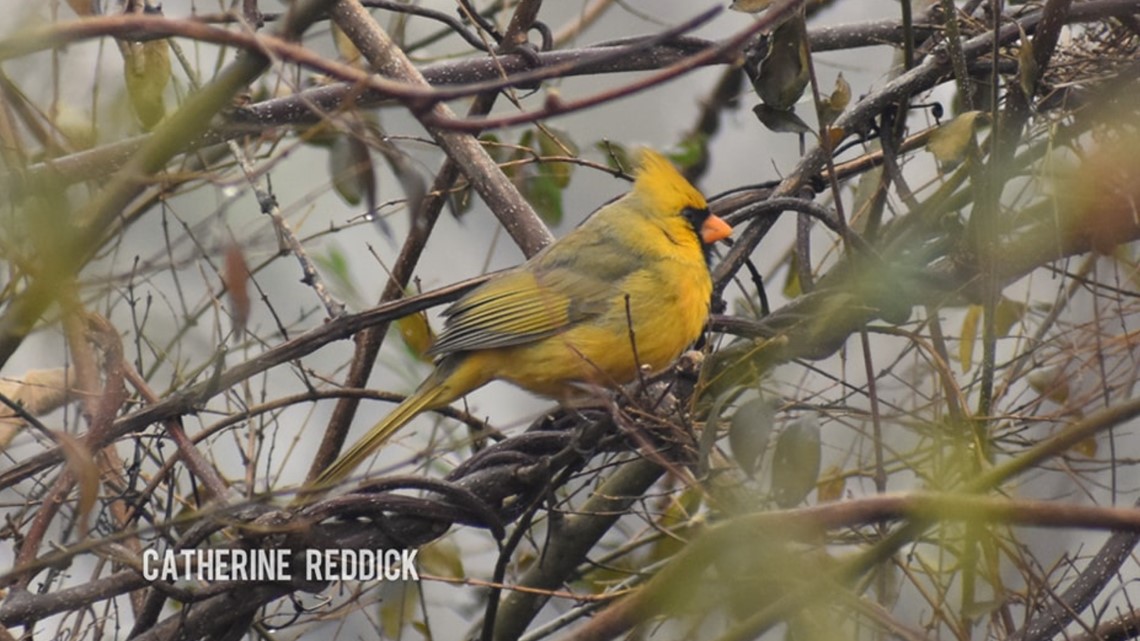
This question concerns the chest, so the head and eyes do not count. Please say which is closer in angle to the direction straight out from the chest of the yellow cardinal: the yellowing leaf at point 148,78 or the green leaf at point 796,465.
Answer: the green leaf

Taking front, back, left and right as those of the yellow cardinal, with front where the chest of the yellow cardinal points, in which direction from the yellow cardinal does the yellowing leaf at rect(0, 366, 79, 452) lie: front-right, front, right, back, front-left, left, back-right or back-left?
back

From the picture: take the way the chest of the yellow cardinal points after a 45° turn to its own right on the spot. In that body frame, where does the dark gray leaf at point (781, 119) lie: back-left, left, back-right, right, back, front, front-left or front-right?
front

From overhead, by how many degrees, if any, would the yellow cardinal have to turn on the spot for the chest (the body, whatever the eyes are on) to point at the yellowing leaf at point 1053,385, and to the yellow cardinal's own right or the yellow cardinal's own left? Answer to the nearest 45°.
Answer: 0° — it already faces it

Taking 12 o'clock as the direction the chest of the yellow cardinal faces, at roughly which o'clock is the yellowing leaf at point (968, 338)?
The yellowing leaf is roughly at 12 o'clock from the yellow cardinal.

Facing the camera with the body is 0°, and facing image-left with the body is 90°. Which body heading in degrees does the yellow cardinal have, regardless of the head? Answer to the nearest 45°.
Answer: approximately 270°

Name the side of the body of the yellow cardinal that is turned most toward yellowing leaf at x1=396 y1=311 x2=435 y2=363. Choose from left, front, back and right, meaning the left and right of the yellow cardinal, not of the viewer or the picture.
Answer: back

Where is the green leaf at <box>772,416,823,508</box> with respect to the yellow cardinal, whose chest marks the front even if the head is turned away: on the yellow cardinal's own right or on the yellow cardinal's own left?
on the yellow cardinal's own right
